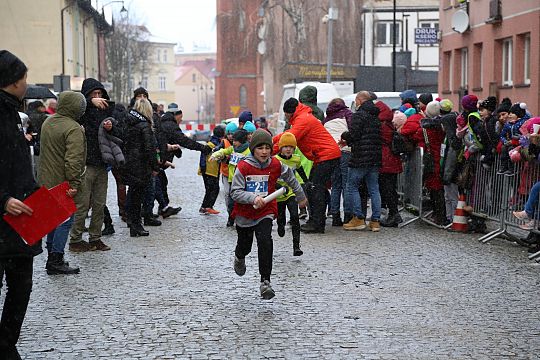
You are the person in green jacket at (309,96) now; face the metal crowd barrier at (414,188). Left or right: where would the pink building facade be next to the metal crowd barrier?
left

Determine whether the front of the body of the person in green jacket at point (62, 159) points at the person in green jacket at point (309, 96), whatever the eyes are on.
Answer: yes

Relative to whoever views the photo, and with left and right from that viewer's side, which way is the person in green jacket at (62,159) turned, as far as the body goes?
facing away from the viewer and to the right of the viewer

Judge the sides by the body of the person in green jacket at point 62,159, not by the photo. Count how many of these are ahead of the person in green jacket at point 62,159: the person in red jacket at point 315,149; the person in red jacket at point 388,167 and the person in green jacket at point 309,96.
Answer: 3

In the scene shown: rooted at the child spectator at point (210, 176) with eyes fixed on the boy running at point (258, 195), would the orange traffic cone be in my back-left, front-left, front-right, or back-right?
front-left

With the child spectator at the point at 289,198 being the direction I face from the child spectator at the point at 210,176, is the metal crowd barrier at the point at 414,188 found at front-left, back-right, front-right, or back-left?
front-left

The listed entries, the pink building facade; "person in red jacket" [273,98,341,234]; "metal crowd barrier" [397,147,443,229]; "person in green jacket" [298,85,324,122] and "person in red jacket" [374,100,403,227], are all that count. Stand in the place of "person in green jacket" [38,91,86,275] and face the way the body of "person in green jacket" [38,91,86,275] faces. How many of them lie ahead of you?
5
